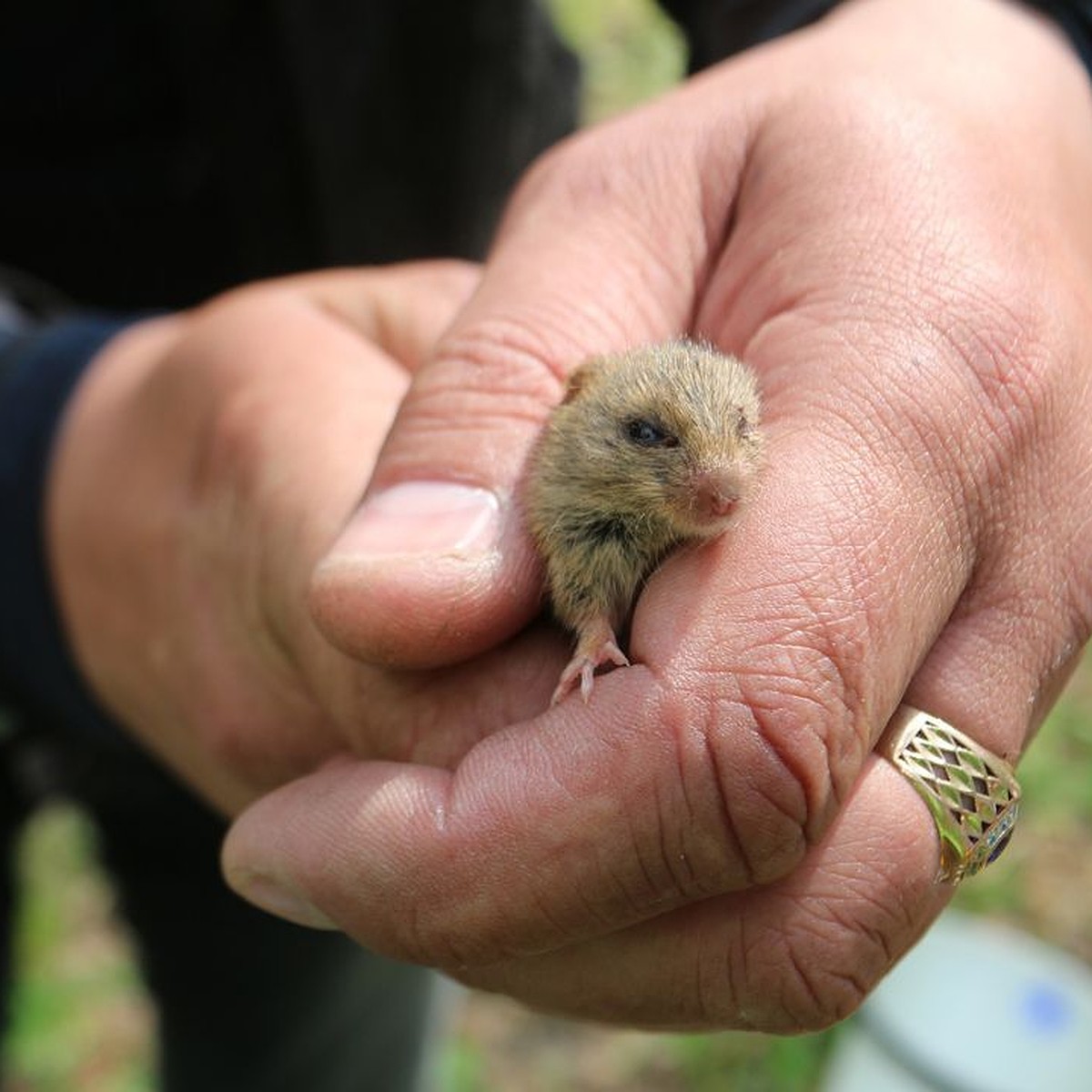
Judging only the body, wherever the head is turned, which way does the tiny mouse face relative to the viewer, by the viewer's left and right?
facing the viewer and to the right of the viewer
